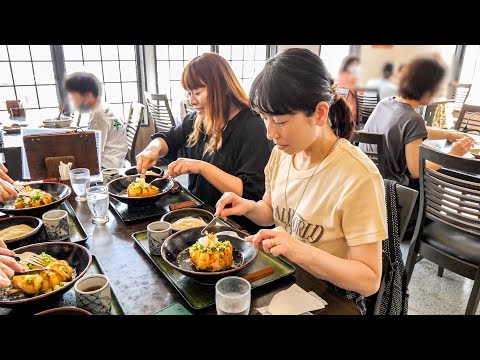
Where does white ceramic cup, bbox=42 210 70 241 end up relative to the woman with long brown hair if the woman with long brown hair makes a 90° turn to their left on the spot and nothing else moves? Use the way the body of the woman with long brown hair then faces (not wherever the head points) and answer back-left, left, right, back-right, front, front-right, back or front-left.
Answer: right

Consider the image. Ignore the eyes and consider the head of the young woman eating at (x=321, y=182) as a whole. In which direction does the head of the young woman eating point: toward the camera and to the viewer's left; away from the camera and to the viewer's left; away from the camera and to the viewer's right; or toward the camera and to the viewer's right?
toward the camera and to the viewer's left

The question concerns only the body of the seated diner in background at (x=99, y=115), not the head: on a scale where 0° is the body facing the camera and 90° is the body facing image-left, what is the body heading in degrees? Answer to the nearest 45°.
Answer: approximately 90°

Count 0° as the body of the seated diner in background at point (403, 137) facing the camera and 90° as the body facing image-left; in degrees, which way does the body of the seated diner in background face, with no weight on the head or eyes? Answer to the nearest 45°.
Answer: approximately 225°

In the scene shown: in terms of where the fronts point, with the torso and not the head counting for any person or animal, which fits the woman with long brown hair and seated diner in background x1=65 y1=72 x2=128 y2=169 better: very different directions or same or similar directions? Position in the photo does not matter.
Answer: same or similar directions

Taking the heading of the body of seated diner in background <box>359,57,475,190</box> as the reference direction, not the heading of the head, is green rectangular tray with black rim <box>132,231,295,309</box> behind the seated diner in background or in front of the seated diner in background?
behind

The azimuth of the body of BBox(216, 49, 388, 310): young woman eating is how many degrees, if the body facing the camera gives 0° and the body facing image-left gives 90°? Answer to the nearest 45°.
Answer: approximately 45°

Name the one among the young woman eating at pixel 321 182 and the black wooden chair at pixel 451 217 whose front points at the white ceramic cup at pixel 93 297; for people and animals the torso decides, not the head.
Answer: the young woman eating

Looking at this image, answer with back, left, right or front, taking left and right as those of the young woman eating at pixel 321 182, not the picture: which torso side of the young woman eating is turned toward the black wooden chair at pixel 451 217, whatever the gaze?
back

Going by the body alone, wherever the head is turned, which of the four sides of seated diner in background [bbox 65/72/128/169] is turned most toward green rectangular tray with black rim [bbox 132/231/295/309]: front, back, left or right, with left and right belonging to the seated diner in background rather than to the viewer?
left

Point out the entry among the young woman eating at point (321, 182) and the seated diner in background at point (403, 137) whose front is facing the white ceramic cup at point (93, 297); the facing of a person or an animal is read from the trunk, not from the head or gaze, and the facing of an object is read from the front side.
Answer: the young woman eating

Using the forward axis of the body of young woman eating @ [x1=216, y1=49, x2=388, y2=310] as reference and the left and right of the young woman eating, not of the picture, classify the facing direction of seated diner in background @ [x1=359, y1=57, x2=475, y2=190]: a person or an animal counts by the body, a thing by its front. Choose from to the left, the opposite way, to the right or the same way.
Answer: the opposite way

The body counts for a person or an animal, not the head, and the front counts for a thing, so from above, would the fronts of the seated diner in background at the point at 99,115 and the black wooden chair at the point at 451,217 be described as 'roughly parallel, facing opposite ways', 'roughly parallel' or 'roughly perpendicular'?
roughly parallel, facing opposite ways

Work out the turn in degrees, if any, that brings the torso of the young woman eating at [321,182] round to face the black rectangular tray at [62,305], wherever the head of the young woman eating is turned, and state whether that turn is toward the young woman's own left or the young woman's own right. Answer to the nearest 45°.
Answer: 0° — they already face it

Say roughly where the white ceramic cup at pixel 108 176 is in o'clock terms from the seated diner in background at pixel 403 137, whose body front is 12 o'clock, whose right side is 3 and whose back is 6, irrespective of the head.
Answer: The white ceramic cup is roughly at 6 o'clock from the seated diner in background.

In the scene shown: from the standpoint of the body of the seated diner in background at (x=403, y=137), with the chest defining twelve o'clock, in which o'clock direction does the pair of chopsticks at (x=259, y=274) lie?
The pair of chopsticks is roughly at 5 o'clock from the seated diner in background.

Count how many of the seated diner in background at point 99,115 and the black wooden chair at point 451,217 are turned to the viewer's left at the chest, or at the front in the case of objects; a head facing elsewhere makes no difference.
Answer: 1

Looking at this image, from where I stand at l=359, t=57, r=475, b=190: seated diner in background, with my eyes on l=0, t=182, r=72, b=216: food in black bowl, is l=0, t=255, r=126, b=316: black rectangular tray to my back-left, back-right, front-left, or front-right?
front-left

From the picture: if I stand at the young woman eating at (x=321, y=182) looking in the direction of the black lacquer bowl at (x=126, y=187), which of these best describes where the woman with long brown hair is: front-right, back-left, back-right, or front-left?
front-right
